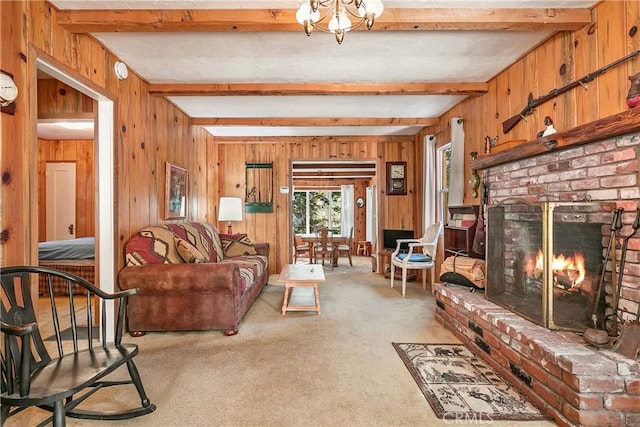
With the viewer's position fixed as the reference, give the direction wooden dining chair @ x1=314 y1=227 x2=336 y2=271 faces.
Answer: facing away from the viewer

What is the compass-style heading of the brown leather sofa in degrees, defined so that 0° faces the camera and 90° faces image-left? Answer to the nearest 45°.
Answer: approximately 270°

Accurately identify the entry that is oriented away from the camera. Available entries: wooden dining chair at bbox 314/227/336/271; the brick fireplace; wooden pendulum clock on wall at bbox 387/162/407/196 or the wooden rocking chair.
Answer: the wooden dining chair

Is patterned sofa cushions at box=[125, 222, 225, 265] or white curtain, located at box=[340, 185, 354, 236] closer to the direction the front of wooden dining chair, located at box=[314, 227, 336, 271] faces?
the white curtain

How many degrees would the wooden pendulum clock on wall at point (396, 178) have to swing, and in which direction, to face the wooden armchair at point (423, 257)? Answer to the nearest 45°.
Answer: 0° — it already faces it

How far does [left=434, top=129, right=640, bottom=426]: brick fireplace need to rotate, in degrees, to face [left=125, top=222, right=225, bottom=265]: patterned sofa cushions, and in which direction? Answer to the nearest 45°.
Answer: approximately 45° to its right

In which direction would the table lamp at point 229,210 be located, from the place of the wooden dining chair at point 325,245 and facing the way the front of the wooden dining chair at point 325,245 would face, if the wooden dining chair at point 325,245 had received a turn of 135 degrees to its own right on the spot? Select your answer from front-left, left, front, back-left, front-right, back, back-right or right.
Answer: right

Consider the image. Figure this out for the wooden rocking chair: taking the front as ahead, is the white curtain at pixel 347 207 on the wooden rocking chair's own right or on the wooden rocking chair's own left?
on the wooden rocking chair's own left
